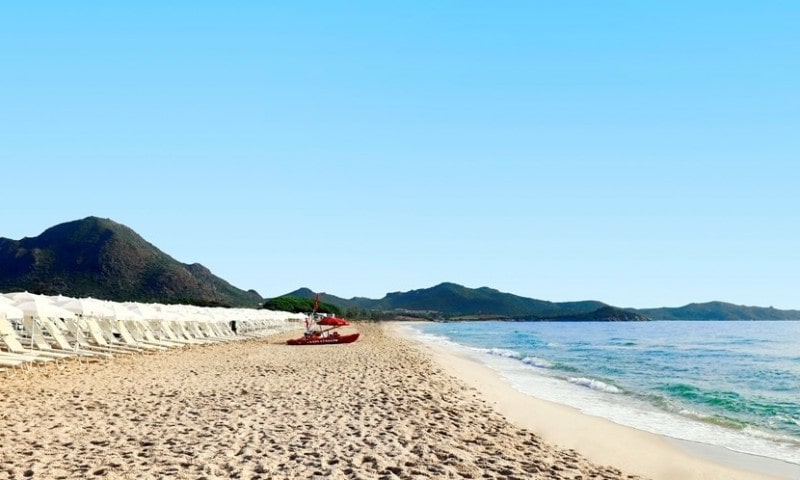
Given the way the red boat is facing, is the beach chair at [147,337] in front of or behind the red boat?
behind

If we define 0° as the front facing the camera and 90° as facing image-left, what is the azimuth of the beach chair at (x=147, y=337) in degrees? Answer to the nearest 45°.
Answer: approximately 270°

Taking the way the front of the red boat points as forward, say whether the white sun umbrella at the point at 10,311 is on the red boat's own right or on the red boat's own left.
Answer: on the red boat's own right

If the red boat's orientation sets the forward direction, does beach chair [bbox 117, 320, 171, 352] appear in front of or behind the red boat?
behind

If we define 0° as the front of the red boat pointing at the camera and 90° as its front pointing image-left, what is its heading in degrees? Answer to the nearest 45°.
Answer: approximately 270°

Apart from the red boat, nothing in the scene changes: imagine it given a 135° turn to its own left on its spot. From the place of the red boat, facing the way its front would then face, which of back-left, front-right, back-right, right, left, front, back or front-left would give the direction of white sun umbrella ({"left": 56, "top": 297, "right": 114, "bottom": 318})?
left

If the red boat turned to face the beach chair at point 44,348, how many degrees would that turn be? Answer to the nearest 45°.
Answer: approximately 135° to its right

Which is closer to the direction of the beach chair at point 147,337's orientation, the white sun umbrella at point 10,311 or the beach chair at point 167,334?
the beach chair
